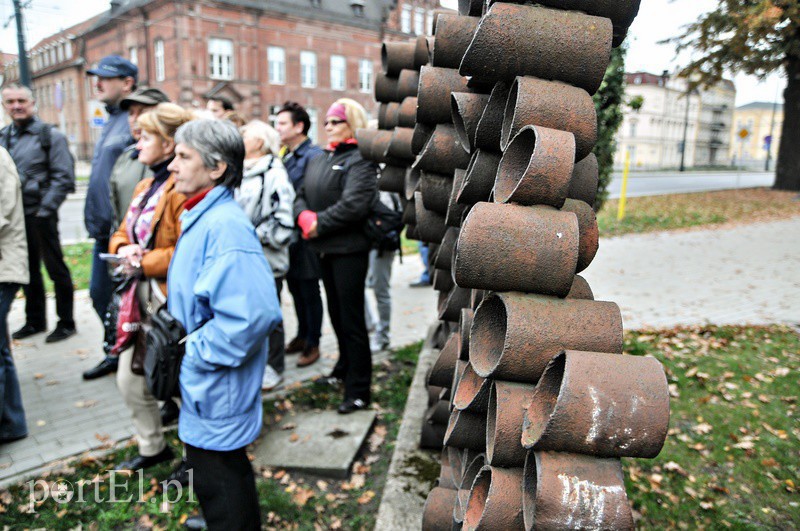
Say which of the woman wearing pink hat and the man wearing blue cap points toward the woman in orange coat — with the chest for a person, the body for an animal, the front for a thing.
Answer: the woman wearing pink hat

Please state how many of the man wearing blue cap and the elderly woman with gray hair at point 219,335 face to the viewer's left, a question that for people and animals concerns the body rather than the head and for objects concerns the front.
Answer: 2

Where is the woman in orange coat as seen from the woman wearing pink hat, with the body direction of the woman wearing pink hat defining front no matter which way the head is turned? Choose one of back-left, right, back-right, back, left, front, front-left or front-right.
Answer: front

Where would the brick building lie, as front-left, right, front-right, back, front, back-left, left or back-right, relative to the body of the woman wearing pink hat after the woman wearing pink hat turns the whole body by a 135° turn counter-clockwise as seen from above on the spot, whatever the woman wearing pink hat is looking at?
left

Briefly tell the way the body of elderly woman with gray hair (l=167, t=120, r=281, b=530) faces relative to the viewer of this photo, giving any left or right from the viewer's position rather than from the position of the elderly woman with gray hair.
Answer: facing to the left of the viewer

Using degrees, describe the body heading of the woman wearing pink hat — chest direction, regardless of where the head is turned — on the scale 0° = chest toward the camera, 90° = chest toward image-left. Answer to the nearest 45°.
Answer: approximately 45°

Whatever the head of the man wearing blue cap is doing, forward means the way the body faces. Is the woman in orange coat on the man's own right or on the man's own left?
on the man's own left
